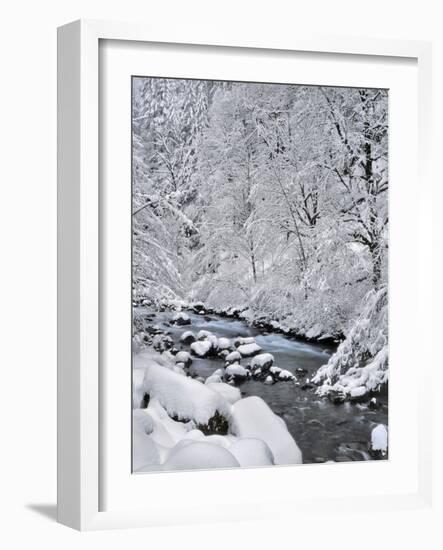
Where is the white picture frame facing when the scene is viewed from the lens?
facing the viewer and to the right of the viewer
